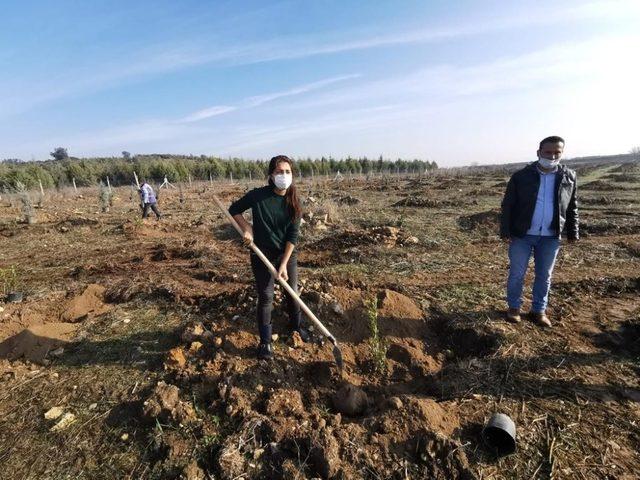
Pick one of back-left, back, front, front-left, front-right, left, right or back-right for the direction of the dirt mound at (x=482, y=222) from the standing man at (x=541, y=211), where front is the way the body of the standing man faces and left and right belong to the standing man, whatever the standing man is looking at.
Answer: back

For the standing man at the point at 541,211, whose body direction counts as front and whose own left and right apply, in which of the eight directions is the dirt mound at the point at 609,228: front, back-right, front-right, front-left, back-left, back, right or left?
back

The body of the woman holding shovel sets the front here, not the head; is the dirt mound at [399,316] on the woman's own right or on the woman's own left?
on the woman's own left

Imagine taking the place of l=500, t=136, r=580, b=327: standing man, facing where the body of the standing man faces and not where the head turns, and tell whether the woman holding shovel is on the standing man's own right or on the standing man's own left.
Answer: on the standing man's own right

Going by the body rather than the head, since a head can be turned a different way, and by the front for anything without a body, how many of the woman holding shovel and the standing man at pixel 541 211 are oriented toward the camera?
2

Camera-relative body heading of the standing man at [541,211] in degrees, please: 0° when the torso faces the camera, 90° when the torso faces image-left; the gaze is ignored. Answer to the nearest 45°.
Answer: approximately 0°

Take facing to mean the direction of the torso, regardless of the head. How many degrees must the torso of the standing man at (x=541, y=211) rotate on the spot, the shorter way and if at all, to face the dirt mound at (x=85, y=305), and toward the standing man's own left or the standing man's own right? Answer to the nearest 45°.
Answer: approximately 90° to the standing man's own right

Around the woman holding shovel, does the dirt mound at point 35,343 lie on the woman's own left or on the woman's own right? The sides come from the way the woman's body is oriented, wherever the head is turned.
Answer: on the woman's own right

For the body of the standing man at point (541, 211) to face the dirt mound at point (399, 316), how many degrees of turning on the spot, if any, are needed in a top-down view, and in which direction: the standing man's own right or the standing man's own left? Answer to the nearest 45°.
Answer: approximately 45° to the standing man's own right
